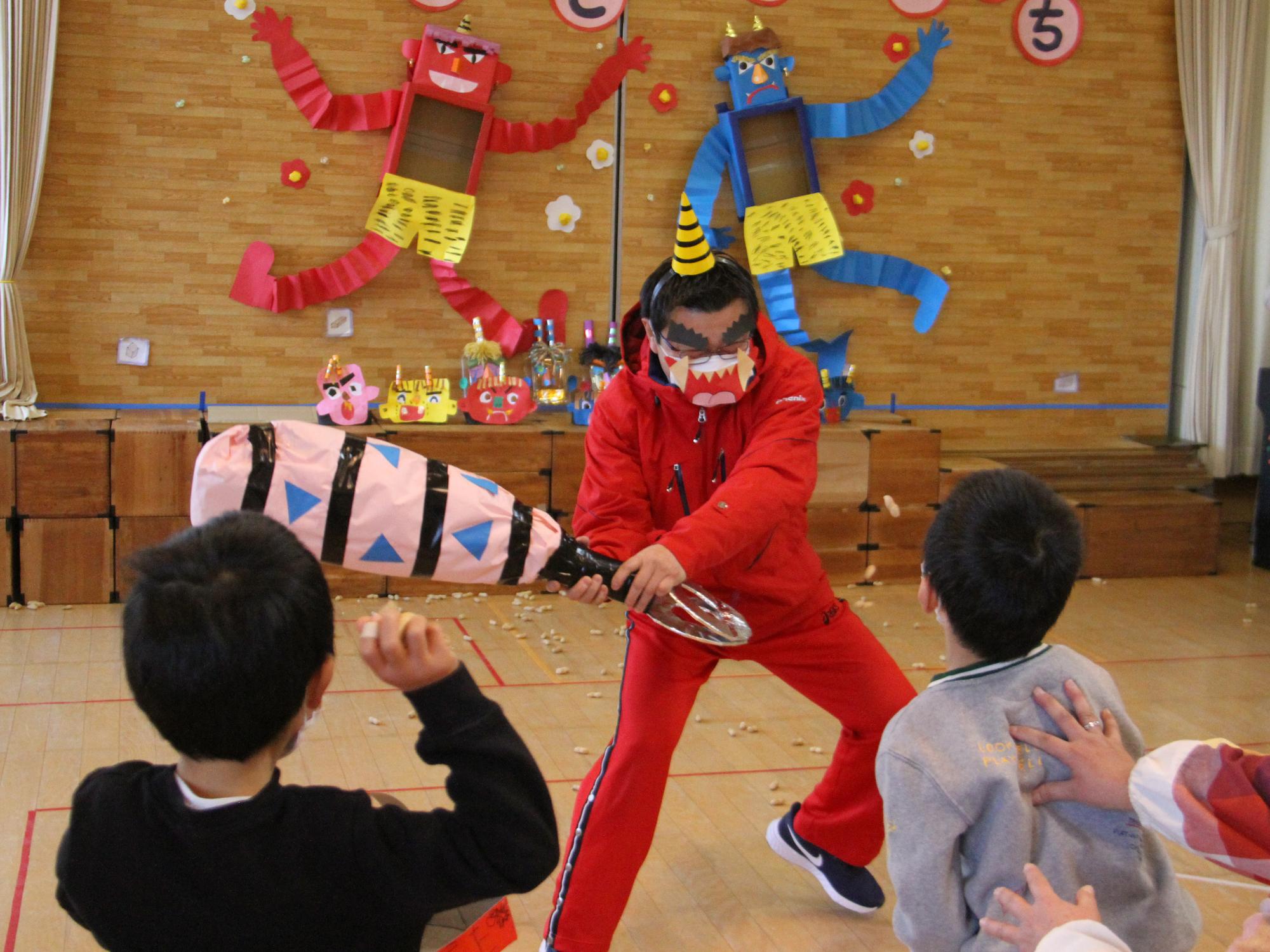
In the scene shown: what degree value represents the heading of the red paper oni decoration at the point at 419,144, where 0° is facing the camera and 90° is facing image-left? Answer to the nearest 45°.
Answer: approximately 0°

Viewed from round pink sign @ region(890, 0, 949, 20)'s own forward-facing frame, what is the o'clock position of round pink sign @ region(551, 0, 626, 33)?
round pink sign @ region(551, 0, 626, 33) is roughly at 2 o'clock from round pink sign @ region(890, 0, 949, 20).

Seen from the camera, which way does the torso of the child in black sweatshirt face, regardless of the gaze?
away from the camera

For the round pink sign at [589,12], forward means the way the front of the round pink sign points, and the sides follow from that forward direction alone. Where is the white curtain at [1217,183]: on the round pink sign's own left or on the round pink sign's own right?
on the round pink sign's own left

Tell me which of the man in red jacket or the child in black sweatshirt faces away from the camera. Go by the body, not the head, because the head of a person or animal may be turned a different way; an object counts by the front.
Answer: the child in black sweatshirt

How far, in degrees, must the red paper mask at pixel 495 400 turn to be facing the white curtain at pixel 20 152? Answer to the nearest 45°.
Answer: approximately 90° to its right
